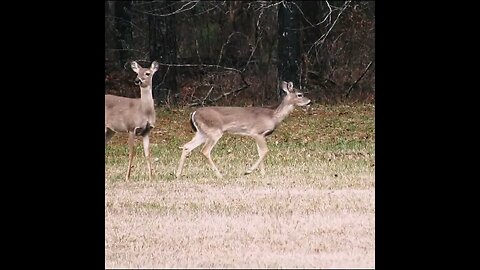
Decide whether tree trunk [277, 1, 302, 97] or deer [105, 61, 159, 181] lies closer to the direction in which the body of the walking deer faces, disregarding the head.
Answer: the tree trunk

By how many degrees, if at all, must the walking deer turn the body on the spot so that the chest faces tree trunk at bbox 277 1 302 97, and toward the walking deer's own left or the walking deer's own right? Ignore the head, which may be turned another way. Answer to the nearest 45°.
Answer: approximately 90° to the walking deer's own left

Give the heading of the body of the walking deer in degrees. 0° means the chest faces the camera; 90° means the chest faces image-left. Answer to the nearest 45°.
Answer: approximately 270°

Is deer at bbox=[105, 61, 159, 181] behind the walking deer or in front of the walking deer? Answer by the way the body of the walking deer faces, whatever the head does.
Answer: behind

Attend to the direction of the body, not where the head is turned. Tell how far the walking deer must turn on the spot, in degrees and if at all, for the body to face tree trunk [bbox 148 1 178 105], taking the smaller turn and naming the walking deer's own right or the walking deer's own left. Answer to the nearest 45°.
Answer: approximately 90° to the walking deer's own left

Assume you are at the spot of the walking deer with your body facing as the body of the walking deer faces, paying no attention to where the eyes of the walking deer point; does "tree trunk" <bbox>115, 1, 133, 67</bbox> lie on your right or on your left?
on your left
